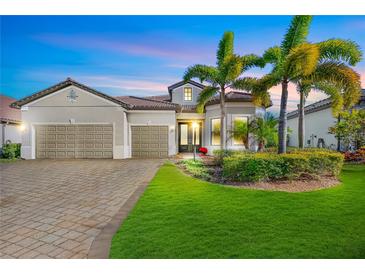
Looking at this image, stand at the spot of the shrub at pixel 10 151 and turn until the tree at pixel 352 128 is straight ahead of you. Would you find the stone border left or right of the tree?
right

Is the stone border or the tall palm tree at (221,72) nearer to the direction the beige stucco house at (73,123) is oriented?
the stone border

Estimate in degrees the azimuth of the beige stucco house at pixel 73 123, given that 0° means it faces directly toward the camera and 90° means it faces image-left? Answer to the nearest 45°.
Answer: approximately 0°

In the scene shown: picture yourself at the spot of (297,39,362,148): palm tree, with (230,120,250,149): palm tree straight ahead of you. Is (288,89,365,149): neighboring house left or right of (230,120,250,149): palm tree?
right

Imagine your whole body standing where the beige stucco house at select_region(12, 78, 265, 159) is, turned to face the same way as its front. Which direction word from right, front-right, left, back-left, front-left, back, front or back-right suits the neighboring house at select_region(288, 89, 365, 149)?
left

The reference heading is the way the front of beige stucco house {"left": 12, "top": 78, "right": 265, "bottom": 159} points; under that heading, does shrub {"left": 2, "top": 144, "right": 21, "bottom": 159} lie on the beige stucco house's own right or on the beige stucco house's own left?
on the beige stucco house's own right

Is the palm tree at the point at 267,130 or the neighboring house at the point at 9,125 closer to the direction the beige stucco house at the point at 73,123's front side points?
the palm tree

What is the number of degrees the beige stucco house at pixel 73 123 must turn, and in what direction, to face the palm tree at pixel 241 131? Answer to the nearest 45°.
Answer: approximately 90° to its left

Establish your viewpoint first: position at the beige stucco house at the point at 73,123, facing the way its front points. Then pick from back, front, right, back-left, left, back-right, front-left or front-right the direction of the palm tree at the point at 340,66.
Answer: front-left

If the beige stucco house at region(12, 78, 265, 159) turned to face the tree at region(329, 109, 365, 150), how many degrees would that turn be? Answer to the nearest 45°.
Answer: approximately 90° to its left

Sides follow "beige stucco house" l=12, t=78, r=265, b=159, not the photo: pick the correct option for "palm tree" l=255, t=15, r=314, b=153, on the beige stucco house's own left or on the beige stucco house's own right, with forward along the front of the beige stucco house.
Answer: on the beige stucco house's own left
